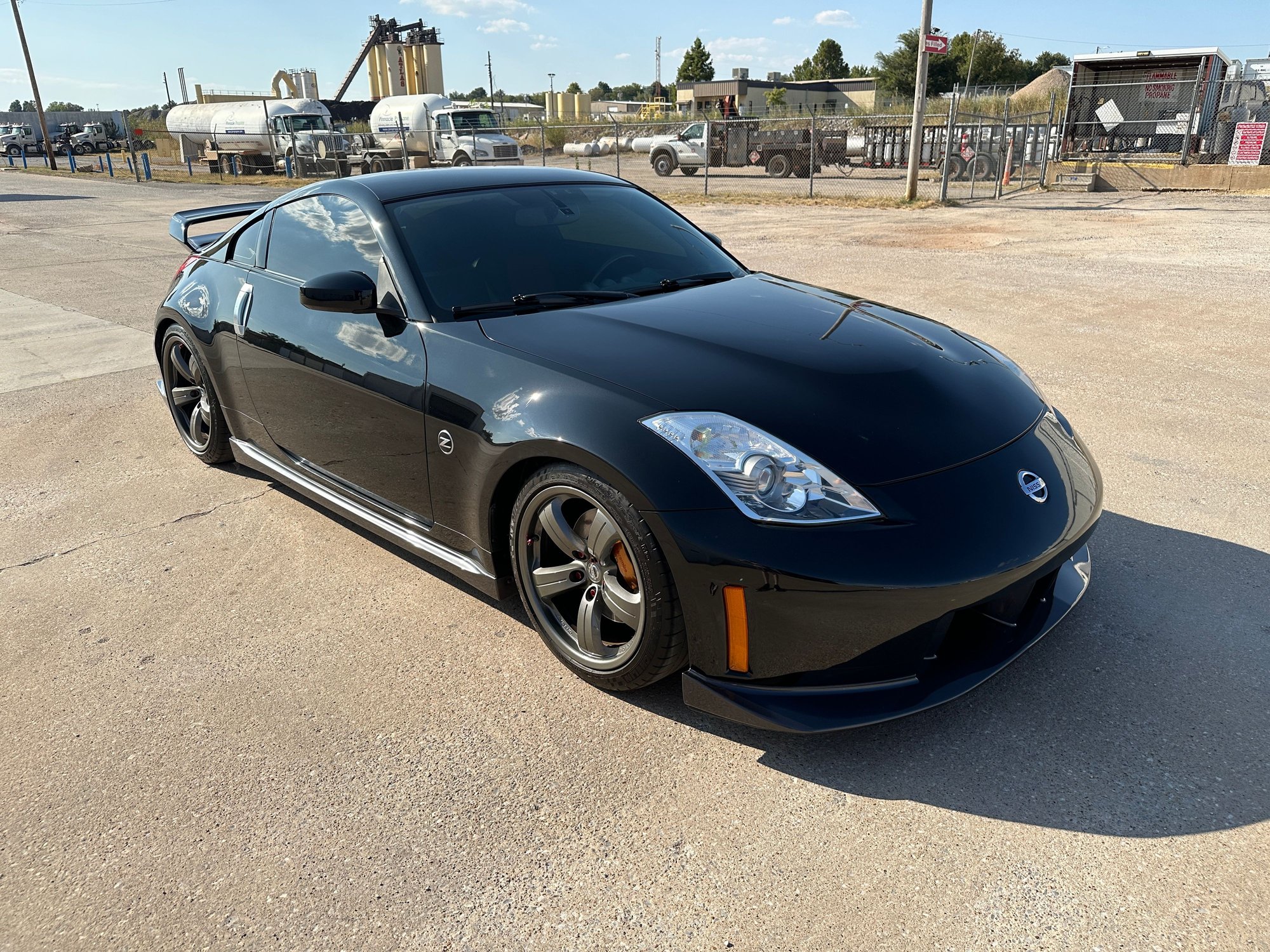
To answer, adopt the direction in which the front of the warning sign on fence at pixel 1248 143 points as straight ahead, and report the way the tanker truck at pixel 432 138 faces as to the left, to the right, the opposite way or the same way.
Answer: to the left

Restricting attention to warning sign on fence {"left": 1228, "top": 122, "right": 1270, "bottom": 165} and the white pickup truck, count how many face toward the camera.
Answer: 1

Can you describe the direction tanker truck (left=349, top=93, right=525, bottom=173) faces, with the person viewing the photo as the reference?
facing the viewer and to the right of the viewer

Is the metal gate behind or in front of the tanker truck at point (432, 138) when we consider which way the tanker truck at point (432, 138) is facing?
in front

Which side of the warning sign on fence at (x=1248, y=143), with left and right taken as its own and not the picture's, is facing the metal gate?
right

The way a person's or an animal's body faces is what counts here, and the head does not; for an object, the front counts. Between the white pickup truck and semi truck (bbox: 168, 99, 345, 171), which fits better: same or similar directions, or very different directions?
very different directions

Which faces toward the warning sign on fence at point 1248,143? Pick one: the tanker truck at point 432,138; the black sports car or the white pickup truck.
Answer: the tanker truck

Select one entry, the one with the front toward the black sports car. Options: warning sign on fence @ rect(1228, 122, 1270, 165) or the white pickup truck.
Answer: the warning sign on fence

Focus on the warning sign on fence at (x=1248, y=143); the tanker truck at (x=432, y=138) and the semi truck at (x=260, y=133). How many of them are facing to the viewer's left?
0

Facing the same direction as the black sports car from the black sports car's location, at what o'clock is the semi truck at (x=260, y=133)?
The semi truck is roughly at 7 o'clock from the black sports car.

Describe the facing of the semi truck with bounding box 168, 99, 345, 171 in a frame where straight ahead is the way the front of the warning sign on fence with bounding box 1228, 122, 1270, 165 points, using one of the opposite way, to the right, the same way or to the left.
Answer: to the left

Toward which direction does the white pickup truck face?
to the viewer's left

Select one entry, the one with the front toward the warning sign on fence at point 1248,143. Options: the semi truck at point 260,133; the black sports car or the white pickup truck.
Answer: the semi truck

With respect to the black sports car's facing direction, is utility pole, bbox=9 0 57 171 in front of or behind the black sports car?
behind

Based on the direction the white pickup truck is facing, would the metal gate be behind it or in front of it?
behind

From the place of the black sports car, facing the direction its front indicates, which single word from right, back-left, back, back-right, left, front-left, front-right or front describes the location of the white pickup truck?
back-left

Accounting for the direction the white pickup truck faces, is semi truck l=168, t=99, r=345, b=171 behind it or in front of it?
in front

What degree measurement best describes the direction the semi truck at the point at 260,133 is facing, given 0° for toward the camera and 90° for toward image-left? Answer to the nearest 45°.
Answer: approximately 315°

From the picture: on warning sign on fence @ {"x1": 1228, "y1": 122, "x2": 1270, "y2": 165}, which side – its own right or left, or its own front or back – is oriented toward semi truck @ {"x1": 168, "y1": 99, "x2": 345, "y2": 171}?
right

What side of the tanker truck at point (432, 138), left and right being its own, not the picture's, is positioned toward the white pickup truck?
front
